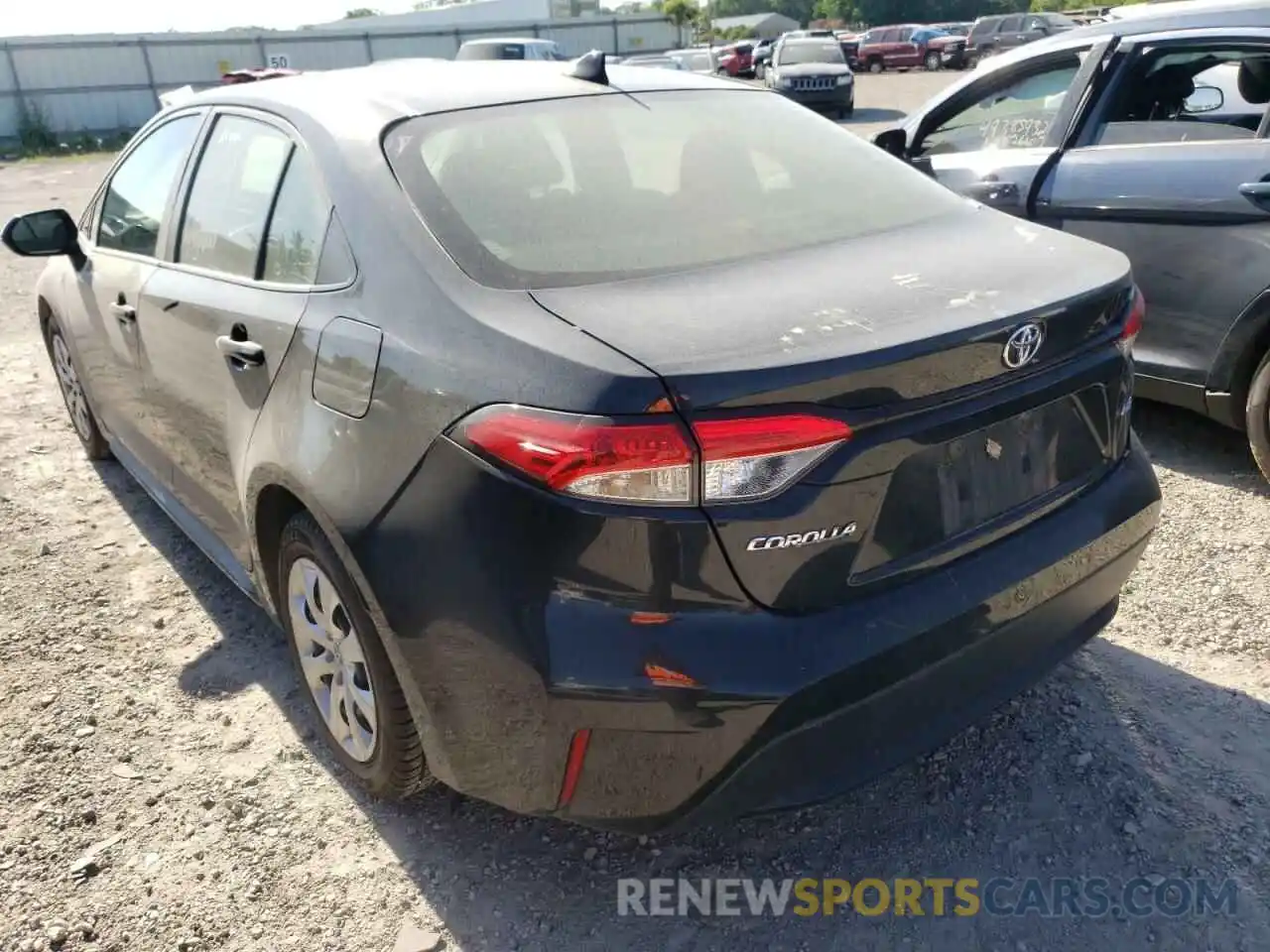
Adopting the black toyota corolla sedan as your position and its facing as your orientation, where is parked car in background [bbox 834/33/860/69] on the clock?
The parked car in background is roughly at 2 o'clock from the black toyota corolla sedan.

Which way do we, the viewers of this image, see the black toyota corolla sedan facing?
facing away from the viewer and to the left of the viewer

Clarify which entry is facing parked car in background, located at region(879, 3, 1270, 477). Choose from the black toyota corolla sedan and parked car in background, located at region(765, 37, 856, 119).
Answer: parked car in background, located at region(765, 37, 856, 119)

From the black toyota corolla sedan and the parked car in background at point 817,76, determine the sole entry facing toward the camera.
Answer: the parked car in background

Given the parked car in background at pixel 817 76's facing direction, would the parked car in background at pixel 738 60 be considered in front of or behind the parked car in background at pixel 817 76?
behind

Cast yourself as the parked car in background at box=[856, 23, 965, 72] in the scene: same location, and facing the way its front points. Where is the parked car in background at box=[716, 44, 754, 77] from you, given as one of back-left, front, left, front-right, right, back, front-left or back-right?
back-right

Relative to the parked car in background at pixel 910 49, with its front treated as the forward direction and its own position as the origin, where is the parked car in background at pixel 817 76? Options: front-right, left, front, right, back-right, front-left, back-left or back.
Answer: front-right

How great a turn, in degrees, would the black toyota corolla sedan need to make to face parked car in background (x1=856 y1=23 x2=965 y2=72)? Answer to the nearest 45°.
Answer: approximately 45° to its right

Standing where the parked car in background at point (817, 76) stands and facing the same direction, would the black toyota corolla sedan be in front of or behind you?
in front

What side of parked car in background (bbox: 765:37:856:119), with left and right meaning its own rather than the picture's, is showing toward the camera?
front

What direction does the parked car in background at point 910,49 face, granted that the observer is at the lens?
facing the viewer and to the right of the viewer

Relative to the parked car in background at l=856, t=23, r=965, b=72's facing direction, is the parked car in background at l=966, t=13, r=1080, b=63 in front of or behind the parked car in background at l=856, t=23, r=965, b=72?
in front
